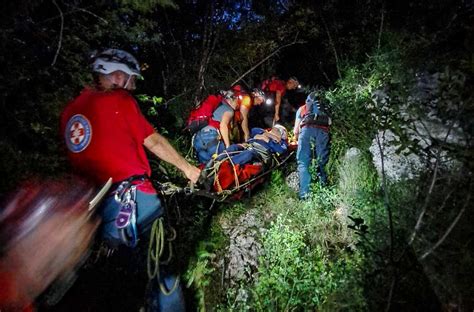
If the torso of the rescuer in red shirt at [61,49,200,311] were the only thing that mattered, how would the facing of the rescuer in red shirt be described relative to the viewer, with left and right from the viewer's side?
facing away from the viewer and to the right of the viewer
